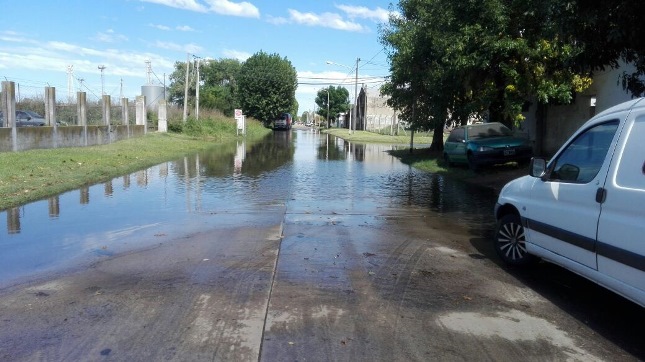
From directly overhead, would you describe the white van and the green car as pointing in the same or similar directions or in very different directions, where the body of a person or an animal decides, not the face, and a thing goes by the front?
very different directions

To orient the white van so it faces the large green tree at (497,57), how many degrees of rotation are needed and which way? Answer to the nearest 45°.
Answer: approximately 45° to its right

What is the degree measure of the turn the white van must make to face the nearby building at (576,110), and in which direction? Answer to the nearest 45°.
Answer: approximately 45° to its right

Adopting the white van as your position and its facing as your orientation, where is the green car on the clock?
The green car is roughly at 1 o'clock from the white van.

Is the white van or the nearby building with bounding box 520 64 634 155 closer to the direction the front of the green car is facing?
the white van

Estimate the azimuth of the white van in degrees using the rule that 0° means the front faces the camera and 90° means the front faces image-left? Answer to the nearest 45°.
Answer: approximately 135°
